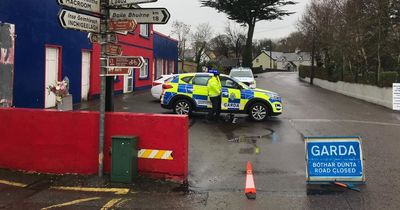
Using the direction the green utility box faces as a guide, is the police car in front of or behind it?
behind

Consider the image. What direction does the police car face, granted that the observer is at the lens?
facing to the right of the viewer

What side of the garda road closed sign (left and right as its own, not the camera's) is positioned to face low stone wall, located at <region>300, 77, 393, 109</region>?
back

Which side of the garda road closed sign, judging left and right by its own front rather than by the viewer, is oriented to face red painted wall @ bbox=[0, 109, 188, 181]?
right

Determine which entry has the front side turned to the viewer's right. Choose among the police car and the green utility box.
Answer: the police car

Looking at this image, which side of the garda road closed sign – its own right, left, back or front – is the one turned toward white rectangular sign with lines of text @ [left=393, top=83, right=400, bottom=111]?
back

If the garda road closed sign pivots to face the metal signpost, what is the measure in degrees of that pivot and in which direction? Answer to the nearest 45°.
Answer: approximately 90° to its right

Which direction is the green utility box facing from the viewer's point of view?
toward the camera

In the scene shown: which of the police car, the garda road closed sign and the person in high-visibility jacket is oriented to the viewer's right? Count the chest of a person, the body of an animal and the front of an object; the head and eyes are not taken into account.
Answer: the police car
